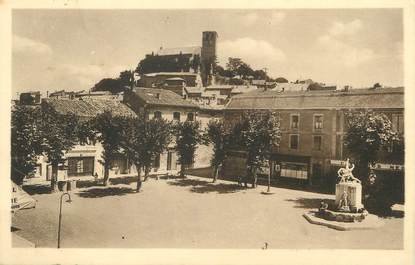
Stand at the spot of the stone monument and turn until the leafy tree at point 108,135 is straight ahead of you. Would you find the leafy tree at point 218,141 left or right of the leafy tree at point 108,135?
right
